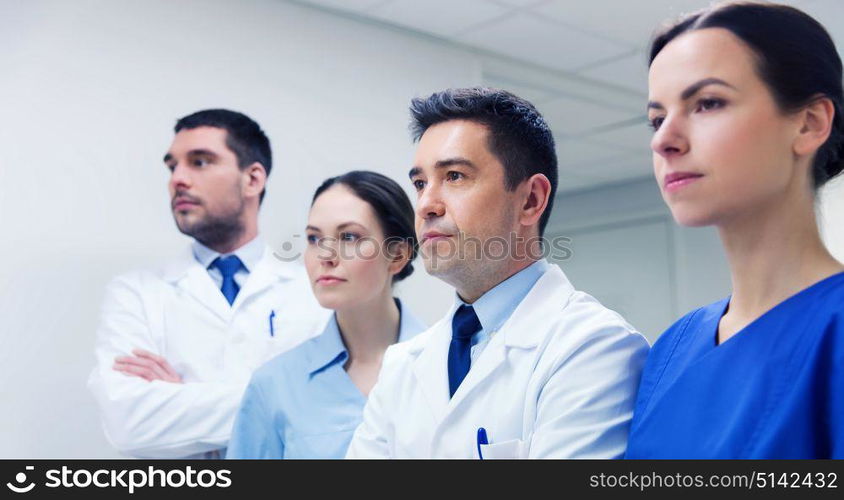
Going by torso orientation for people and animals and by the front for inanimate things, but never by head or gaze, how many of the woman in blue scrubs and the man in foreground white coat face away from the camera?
0

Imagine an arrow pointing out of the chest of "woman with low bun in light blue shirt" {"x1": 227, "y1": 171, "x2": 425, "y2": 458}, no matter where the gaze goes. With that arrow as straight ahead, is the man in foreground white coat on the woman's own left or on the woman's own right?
on the woman's own left

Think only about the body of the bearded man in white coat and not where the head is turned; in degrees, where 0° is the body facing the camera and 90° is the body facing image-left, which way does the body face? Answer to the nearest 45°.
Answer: approximately 0°

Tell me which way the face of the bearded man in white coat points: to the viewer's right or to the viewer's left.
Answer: to the viewer's left

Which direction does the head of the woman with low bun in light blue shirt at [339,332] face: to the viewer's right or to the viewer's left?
to the viewer's left

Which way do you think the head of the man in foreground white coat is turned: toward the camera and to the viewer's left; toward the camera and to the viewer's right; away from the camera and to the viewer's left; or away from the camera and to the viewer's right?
toward the camera and to the viewer's left

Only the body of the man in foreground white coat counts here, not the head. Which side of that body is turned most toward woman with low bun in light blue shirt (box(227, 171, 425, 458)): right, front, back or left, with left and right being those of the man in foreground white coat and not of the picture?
right

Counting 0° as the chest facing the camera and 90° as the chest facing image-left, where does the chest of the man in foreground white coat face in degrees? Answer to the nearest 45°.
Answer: approximately 45°

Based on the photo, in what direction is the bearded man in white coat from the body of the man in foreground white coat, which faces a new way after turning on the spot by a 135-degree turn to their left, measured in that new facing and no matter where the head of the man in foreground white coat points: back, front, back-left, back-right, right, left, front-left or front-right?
back-left
